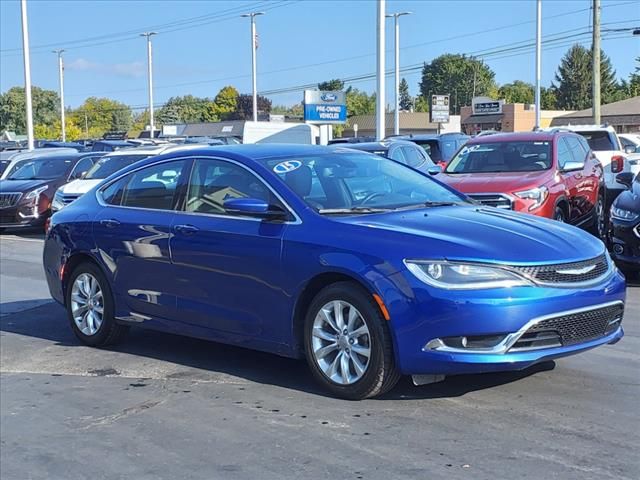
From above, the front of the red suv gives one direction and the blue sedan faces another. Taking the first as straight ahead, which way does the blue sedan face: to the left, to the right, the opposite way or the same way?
to the left

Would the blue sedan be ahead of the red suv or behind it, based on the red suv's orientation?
ahead

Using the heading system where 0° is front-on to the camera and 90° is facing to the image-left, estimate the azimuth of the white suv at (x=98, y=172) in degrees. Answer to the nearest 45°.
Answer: approximately 45°

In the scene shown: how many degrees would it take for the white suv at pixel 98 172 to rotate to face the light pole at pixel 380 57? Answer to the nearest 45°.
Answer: approximately 180°

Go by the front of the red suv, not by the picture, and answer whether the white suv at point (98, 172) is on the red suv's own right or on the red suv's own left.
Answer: on the red suv's own right

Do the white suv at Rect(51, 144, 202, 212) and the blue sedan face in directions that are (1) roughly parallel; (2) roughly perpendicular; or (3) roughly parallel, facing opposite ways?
roughly perpendicular

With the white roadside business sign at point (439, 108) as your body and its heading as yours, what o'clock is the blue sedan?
The blue sedan is roughly at 12 o'clock from the white roadside business sign.

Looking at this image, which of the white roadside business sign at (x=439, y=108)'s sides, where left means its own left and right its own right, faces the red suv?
front

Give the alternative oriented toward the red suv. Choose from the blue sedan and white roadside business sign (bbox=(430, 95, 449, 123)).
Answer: the white roadside business sign
